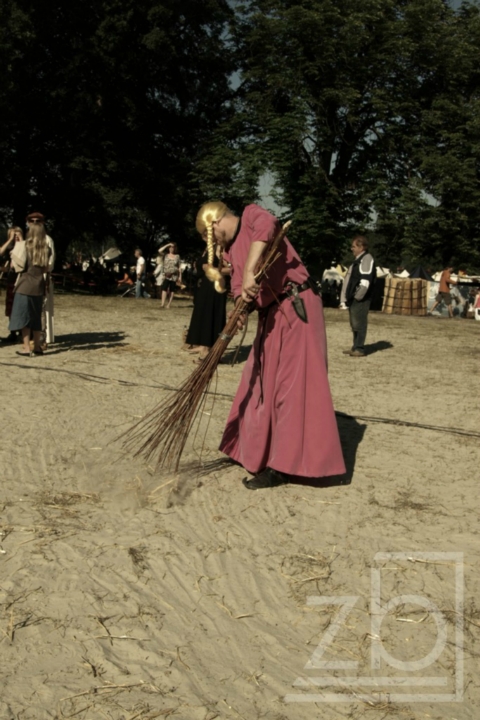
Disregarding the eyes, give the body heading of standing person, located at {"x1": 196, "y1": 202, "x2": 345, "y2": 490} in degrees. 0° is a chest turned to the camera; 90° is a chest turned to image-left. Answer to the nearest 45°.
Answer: approximately 90°

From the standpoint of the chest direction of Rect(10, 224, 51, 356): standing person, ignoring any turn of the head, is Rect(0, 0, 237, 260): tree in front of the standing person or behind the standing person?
in front

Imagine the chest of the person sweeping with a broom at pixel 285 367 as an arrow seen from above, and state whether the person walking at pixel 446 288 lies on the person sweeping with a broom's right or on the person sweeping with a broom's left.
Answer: on the person sweeping with a broom's right

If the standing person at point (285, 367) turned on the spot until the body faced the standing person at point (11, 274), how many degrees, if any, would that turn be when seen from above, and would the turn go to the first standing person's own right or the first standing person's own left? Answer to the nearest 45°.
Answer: approximately 45° to the first standing person's own right

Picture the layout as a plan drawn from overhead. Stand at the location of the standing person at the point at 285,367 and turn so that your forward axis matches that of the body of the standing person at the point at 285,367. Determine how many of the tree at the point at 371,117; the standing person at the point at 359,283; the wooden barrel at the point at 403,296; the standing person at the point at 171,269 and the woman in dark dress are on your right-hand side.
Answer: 5

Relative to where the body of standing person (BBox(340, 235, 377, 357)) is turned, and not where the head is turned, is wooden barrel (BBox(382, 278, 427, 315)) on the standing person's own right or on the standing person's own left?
on the standing person's own right

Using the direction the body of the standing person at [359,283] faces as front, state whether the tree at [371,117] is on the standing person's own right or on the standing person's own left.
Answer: on the standing person's own right

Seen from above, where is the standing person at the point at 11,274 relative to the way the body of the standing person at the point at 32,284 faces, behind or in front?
in front

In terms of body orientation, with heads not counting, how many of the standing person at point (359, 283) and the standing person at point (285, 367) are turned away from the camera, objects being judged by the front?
0

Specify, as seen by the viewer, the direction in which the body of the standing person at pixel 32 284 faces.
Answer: away from the camera

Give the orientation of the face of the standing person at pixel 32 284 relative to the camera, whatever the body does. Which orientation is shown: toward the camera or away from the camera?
away from the camera
